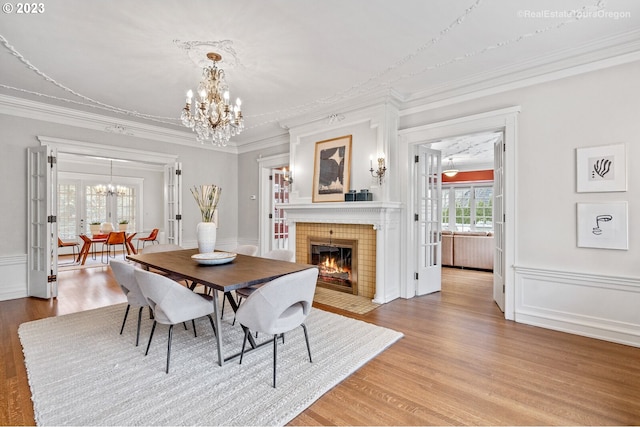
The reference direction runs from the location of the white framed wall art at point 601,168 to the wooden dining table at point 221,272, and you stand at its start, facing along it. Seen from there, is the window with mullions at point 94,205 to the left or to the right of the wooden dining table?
right

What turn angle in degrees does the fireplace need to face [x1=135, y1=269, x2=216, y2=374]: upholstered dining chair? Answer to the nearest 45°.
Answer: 0° — it already faces it

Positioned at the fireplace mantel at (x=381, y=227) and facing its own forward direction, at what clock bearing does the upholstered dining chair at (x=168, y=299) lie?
The upholstered dining chair is roughly at 12 o'clock from the fireplace mantel.

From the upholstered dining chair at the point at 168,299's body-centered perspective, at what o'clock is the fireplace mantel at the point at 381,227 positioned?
The fireplace mantel is roughly at 1 o'clock from the upholstered dining chair.

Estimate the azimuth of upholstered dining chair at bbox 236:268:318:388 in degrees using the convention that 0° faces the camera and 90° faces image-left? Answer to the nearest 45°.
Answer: approximately 135°

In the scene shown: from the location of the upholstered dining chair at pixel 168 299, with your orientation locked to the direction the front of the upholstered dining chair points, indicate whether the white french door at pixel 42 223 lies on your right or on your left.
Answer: on your left

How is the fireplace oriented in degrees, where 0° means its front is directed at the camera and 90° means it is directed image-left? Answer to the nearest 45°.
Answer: approximately 45°

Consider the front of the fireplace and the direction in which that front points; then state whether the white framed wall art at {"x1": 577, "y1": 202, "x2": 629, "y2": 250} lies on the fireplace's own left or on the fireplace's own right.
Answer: on the fireplace's own left

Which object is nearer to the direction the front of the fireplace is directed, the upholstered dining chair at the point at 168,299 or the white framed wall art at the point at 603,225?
the upholstered dining chair

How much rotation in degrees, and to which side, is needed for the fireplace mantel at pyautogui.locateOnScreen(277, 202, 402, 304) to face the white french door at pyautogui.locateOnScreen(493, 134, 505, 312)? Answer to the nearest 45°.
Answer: approximately 135° to its left

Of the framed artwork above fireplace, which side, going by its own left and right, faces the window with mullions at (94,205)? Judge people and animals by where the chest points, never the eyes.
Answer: right

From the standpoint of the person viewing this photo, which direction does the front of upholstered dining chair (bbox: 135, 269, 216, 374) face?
facing away from the viewer and to the right of the viewer

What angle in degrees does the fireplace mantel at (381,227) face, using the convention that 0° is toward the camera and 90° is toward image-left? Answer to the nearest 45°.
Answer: approximately 45°
